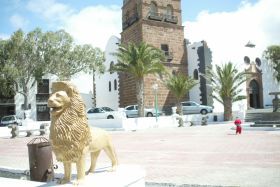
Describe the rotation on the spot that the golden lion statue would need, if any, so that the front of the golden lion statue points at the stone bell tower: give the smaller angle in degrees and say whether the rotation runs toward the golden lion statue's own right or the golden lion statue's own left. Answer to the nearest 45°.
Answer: approximately 135° to the golden lion statue's own right

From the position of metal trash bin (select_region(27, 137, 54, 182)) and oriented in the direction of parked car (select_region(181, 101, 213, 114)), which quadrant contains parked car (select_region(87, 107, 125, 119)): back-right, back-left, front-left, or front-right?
front-left

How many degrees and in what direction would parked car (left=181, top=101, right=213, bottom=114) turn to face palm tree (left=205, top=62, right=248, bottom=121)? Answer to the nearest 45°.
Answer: approximately 45° to its right

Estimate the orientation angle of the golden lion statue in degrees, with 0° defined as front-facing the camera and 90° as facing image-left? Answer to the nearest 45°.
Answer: approximately 45°

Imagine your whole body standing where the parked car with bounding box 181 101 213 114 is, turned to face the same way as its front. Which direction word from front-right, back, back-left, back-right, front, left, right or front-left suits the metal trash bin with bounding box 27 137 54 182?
right

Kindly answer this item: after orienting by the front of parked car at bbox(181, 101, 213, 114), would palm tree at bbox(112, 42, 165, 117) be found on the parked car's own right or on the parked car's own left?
on the parked car's own right

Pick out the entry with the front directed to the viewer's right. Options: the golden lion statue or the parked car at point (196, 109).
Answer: the parked car

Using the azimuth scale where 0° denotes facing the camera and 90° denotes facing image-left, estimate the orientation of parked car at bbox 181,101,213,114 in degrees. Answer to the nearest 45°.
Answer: approximately 270°

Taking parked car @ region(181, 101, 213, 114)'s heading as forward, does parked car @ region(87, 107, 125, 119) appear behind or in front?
behind

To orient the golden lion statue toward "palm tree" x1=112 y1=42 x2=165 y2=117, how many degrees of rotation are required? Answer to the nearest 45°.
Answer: approximately 135° to its right
